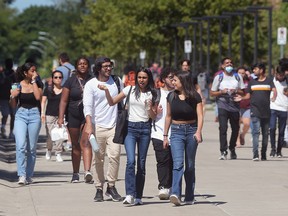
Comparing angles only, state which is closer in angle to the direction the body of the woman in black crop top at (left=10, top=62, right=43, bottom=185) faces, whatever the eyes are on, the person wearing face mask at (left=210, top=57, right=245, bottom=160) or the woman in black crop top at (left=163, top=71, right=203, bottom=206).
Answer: the woman in black crop top

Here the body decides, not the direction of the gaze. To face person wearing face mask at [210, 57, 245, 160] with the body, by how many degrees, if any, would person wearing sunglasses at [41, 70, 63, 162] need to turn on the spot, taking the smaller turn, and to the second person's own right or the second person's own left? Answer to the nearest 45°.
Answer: approximately 90° to the second person's own left

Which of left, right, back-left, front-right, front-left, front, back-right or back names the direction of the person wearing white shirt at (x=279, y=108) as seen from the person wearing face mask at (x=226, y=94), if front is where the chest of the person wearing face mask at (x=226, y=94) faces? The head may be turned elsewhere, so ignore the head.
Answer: back-left

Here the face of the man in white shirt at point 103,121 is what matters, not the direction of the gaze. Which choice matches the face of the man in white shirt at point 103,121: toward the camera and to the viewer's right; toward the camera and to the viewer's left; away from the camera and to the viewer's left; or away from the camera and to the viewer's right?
toward the camera and to the viewer's right

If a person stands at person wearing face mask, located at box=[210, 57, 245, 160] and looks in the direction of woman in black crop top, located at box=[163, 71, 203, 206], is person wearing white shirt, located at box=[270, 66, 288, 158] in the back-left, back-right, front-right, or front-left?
back-left

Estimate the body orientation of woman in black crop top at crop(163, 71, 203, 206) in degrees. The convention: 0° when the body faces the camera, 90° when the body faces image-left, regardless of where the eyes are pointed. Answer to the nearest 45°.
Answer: approximately 0°

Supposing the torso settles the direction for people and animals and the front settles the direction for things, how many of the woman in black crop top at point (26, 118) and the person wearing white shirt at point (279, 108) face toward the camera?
2

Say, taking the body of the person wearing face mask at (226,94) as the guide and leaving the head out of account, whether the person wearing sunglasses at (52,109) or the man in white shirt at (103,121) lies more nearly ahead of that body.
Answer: the man in white shirt
